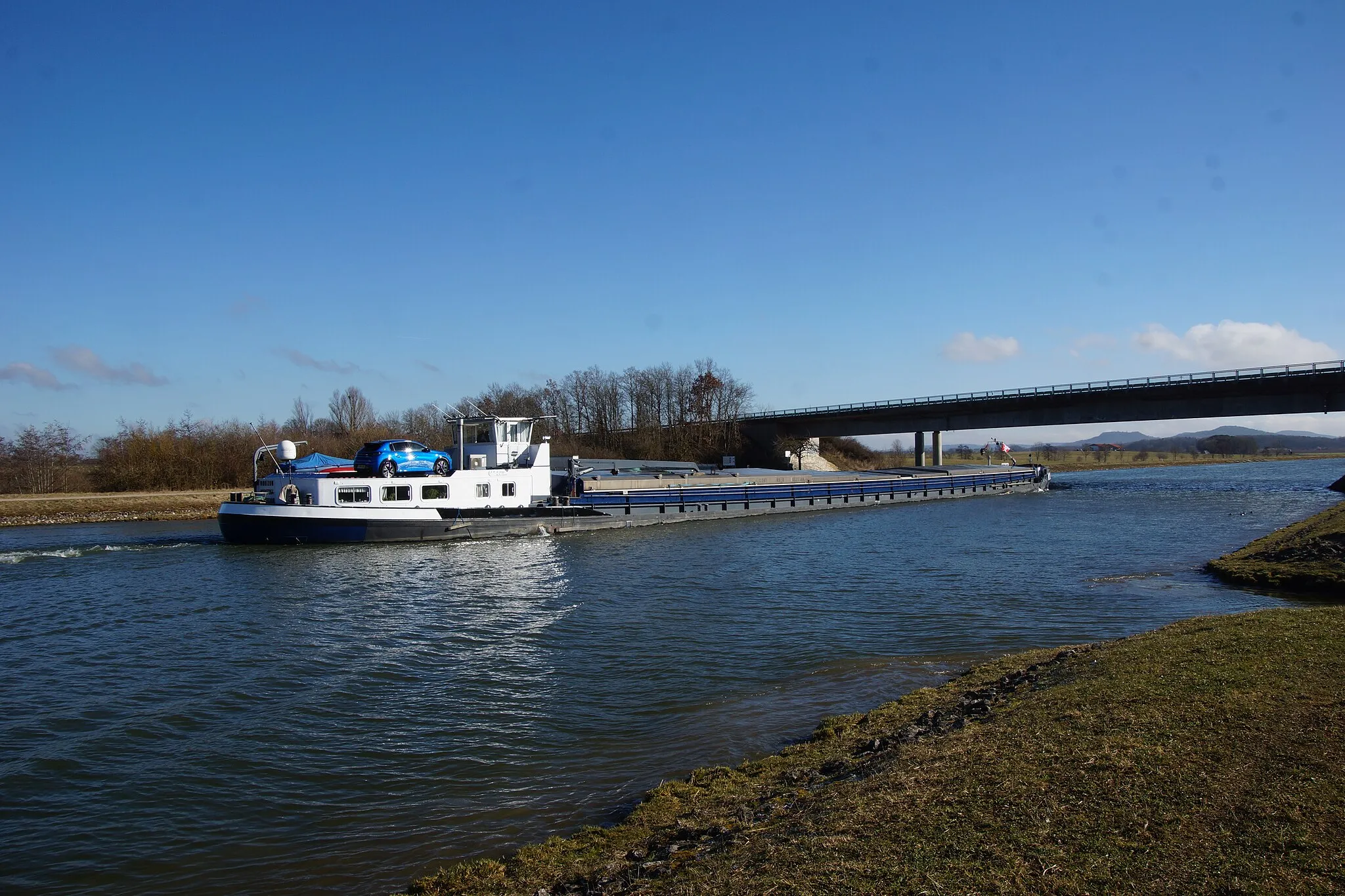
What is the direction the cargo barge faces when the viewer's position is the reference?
facing away from the viewer and to the right of the viewer

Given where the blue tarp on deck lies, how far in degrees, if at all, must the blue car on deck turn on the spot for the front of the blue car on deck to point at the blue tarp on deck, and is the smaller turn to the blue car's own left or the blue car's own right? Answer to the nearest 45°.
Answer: approximately 135° to the blue car's own left

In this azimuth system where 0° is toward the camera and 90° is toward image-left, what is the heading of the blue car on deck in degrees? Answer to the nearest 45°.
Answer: approximately 225°
